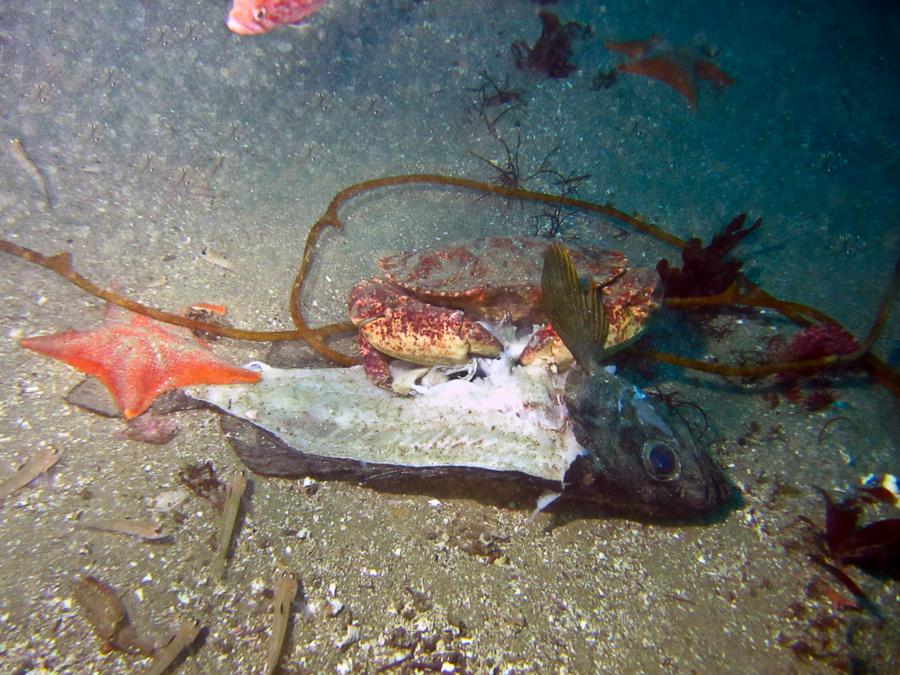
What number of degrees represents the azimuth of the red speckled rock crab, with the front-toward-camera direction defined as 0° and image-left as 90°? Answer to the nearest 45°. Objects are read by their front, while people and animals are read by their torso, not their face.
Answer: approximately 0°

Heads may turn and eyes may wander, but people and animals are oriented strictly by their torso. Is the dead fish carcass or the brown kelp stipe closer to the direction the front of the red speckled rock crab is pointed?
the dead fish carcass

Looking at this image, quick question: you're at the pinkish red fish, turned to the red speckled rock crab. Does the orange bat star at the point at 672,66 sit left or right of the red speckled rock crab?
left

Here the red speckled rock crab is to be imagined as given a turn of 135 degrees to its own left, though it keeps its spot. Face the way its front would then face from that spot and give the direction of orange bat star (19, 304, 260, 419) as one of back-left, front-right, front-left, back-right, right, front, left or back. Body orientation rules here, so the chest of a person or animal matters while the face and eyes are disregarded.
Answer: back-left

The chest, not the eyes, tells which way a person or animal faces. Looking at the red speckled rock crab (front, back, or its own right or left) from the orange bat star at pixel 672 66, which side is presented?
back

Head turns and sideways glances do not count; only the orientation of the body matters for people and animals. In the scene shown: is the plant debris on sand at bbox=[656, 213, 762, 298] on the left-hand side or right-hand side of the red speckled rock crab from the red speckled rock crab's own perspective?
on its left
